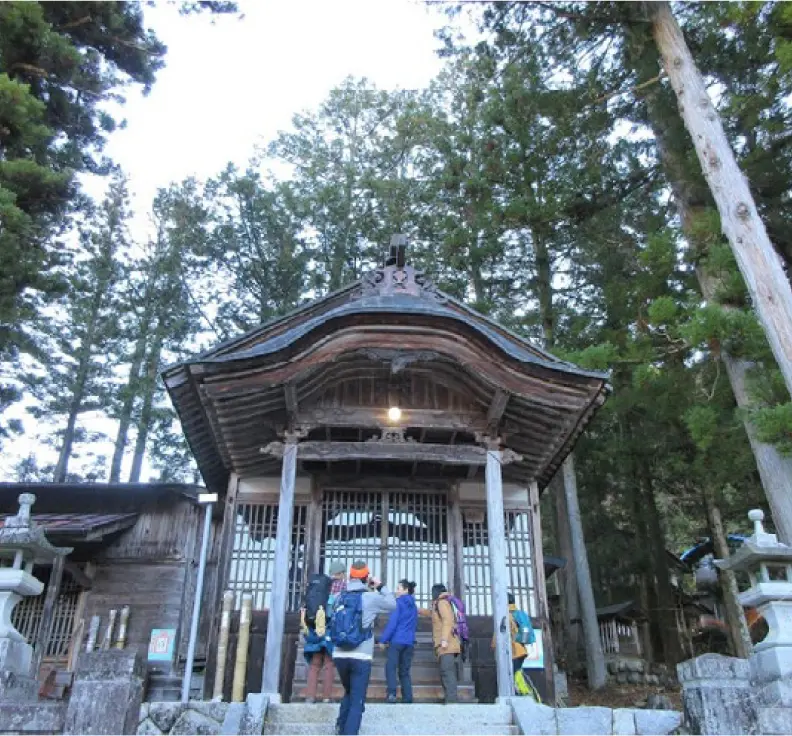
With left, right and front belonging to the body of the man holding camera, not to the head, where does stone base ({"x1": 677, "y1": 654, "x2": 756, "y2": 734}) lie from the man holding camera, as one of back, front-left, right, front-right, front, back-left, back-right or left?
front-right

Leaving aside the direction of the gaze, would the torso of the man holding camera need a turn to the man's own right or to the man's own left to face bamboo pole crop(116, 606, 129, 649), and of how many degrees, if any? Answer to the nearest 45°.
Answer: approximately 90° to the man's own left

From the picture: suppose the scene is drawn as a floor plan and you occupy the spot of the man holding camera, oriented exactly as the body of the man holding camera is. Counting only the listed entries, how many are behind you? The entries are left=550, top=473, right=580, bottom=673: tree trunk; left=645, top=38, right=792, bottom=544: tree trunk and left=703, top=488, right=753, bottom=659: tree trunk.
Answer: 0

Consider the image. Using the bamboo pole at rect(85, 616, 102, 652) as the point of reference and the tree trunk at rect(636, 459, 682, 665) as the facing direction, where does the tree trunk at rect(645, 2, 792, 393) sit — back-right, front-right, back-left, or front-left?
front-right

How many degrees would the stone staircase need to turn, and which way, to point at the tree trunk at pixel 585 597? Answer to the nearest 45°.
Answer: approximately 135° to its left

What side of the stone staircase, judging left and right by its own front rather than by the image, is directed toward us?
front

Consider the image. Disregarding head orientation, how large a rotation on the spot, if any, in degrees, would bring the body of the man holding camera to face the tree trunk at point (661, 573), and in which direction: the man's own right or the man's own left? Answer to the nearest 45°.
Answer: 0° — they already face it

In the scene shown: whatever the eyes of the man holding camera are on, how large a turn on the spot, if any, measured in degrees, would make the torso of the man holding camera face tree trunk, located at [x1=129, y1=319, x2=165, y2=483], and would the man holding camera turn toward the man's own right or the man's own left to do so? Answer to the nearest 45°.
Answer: approximately 90° to the man's own left

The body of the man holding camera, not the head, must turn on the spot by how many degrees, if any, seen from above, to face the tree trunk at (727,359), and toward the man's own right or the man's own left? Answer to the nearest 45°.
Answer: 0° — they already face it

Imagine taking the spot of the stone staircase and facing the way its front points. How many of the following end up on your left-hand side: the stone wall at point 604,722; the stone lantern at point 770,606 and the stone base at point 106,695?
2

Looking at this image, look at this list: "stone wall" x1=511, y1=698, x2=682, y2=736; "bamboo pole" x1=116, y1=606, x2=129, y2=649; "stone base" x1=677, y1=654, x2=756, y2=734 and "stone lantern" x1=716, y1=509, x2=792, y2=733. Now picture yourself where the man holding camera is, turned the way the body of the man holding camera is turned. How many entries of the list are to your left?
1

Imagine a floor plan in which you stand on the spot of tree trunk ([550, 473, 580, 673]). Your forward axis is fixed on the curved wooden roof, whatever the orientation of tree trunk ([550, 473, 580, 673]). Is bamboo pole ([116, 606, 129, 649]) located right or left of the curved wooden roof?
right

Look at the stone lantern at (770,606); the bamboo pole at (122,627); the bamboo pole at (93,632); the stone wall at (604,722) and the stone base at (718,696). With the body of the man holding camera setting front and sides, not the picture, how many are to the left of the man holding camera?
2

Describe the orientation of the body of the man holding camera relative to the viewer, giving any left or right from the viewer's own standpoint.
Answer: facing away from the viewer and to the right of the viewer

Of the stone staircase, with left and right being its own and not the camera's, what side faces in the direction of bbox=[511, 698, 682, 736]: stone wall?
left

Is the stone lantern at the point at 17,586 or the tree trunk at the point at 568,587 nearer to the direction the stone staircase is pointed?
the stone lantern

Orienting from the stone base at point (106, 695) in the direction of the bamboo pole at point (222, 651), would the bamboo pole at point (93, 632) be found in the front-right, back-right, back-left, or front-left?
front-left
